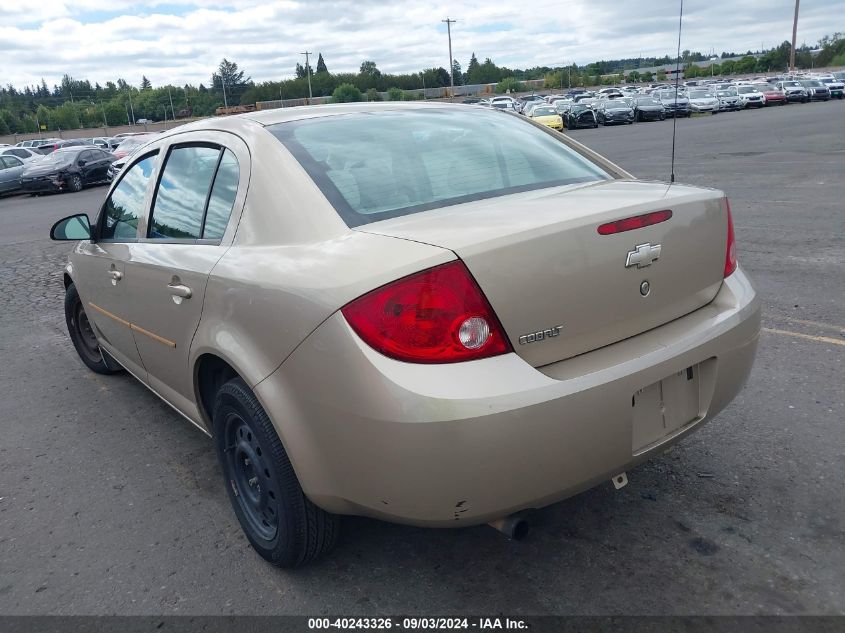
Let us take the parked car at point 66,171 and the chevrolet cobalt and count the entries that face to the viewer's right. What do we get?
0

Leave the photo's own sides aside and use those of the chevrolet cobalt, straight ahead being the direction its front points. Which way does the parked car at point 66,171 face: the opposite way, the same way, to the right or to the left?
to the left

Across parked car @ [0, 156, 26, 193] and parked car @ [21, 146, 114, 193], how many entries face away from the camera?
0

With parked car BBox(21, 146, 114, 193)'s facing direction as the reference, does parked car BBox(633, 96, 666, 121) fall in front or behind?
behind

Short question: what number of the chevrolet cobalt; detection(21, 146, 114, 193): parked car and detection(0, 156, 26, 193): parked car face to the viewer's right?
0

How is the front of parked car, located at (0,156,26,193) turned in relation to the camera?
facing the viewer and to the left of the viewer

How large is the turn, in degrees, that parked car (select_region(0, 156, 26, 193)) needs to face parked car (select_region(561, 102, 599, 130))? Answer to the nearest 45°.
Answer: approximately 135° to its left

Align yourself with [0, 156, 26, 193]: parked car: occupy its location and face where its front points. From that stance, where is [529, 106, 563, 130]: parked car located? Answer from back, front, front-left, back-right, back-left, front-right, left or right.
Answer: back-left

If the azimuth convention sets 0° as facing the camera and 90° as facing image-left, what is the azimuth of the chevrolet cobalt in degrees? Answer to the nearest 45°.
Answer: approximately 135°

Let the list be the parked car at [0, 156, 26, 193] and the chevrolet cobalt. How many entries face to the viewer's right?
0

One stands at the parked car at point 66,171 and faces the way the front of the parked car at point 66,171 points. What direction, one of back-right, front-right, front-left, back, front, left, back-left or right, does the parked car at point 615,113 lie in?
back-left
